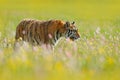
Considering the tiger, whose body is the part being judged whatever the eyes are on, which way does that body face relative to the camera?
to the viewer's right
